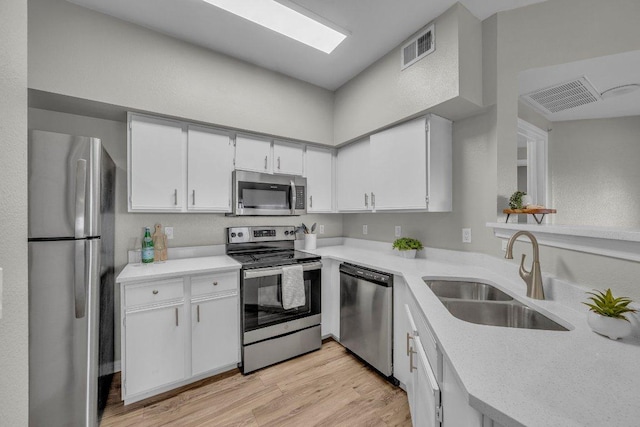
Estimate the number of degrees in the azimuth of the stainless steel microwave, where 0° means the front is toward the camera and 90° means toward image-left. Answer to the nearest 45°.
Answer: approximately 315°

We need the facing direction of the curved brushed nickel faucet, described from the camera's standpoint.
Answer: facing to the left of the viewer

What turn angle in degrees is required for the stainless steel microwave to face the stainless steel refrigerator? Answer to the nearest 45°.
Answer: approximately 90° to its right

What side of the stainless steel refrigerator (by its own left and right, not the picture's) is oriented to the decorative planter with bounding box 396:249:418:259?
left

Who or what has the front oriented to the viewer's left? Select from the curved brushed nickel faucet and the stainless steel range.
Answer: the curved brushed nickel faucet

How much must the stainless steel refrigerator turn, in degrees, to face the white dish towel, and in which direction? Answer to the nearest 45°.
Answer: approximately 90° to its left

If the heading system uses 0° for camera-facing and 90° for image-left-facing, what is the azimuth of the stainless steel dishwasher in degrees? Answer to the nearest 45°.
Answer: approximately 45°

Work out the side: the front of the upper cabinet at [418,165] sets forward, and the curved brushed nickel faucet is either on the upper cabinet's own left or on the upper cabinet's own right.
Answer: on the upper cabinet's own left
